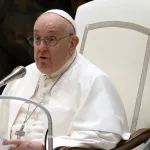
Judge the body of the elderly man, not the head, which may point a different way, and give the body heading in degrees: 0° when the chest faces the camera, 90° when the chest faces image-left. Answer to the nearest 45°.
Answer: approximately 45°
